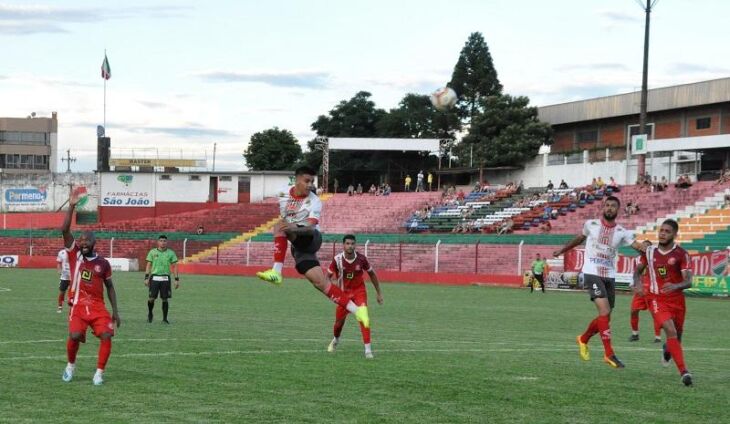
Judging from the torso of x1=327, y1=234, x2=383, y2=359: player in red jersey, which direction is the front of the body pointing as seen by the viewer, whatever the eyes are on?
toward the camera

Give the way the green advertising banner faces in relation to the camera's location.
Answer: facing the viewer

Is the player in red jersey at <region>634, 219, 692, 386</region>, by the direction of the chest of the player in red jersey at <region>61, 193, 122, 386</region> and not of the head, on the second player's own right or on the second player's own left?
on the second player's own left

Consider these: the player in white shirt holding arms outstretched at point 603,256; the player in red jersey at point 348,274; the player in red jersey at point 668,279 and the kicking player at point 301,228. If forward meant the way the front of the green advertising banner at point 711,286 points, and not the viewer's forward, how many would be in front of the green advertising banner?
4

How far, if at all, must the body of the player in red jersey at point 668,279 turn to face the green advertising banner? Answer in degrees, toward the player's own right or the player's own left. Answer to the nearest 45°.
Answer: approximately 180°

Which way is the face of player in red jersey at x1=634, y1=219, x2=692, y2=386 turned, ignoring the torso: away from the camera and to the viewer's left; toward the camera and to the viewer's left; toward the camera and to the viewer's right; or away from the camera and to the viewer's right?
toward the camera and to the viewer's left

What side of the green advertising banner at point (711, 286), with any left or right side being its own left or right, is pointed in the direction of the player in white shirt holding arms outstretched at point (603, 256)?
front

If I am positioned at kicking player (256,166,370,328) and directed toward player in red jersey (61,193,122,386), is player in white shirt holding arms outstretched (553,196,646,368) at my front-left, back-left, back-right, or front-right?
back-left
